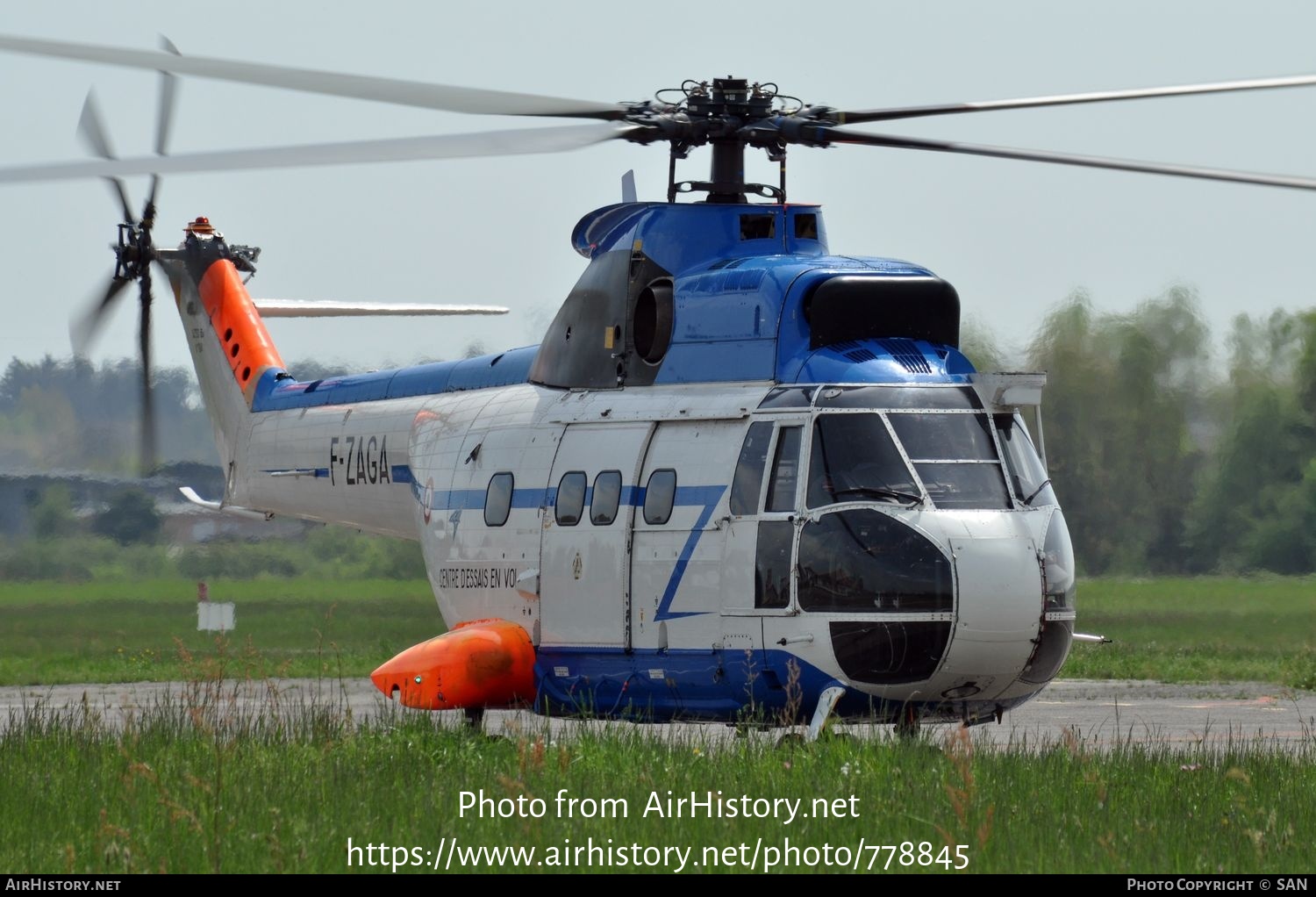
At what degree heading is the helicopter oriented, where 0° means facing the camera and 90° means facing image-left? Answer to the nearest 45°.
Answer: approximately 315°

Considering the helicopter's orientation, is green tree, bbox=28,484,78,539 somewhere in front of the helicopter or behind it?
behind

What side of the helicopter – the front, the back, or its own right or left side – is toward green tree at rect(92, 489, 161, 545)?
back

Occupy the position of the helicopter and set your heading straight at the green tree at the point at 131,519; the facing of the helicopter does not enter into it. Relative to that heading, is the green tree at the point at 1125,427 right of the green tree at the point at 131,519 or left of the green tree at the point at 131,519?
right

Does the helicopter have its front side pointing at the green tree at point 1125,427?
no
